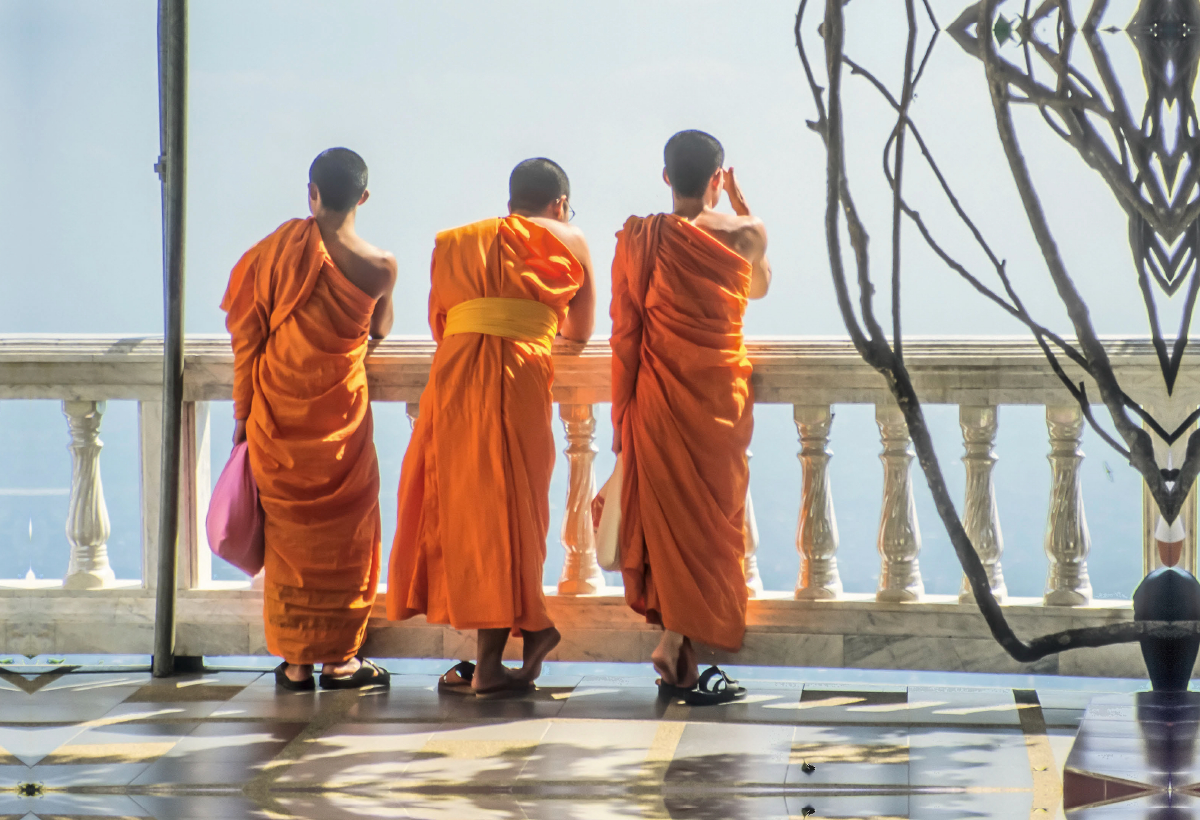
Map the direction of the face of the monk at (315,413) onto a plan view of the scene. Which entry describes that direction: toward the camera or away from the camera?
away from the camera

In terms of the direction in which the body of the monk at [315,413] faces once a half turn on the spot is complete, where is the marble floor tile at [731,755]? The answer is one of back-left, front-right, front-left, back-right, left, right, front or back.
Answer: front-left

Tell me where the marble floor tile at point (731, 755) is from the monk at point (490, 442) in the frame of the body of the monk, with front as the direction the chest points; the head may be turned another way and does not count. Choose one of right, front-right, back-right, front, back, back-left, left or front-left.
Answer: back-right

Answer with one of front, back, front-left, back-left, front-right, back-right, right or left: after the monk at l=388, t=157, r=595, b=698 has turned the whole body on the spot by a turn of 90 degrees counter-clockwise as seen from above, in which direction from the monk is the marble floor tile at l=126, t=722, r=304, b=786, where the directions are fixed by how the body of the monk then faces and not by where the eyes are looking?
front-left

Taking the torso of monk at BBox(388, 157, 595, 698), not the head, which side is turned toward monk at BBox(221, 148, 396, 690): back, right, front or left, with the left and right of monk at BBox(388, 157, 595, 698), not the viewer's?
left

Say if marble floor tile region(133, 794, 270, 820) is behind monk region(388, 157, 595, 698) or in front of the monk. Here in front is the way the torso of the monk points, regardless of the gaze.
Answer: behind

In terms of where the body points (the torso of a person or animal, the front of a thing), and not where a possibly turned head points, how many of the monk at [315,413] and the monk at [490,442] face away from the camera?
2

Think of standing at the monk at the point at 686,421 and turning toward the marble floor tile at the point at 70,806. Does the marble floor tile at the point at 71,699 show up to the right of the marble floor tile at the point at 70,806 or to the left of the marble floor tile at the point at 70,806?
right

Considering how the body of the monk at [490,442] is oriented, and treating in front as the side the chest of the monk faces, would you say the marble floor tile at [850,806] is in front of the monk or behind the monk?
behind

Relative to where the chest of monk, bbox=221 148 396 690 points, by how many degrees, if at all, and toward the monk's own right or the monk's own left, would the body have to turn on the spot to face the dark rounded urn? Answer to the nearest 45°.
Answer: approximately 135° to the monk's own right

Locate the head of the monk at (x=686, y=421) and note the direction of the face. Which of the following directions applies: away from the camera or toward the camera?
away from the camera

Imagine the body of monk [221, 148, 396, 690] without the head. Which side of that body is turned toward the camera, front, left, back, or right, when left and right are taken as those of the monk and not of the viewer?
back

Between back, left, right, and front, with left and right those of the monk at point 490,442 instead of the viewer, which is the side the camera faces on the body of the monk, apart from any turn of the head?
back

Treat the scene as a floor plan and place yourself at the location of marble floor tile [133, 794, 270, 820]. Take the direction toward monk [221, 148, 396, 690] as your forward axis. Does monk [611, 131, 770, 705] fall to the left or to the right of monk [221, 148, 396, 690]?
right
